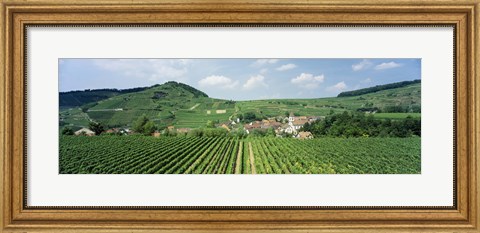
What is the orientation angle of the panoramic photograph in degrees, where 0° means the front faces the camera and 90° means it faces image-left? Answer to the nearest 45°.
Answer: approximately 0°
